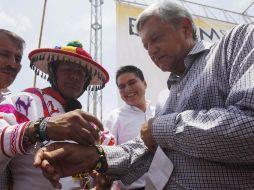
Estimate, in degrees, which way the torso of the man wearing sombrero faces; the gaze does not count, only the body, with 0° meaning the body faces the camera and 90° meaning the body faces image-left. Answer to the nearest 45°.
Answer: approximately 315°

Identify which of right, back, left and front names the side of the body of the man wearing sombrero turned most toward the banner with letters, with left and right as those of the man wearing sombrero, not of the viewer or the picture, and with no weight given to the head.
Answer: left
